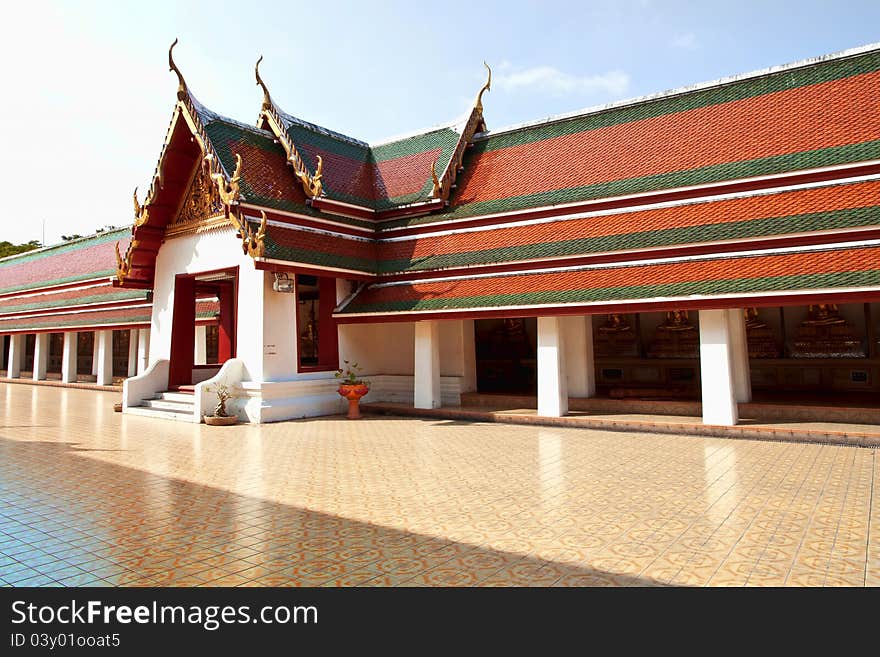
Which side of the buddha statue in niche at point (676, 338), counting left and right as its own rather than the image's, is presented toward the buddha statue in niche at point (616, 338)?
right

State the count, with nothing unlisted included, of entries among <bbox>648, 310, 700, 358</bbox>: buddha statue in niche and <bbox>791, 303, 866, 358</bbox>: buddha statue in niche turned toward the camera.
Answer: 2

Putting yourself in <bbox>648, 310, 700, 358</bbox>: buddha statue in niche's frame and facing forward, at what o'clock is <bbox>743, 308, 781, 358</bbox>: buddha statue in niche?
<bbox>743, 308, 781, 358</bbox>: buddha statue in niche is roughly at 9 o'clock from <bbox>648, 310, 700, 358</bbox>: buddha statue in niche.

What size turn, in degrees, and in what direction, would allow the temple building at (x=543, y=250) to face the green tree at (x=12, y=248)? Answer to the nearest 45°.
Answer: approximately 90° to its right

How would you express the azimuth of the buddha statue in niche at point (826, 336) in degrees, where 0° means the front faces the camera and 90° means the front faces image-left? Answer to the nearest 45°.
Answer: approximately 0°

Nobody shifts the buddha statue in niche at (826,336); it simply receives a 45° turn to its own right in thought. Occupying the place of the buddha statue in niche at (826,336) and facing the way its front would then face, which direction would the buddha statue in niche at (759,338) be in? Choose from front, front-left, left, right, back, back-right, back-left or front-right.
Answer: front-right

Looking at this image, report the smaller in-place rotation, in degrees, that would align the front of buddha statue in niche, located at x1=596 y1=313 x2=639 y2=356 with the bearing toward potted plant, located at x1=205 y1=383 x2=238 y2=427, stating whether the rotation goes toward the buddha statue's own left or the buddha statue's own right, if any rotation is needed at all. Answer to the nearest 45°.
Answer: approximately 45° to the buddha statue's own right

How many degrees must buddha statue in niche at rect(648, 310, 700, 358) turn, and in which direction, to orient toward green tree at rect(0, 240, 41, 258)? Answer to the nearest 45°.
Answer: approximately 90° to its right

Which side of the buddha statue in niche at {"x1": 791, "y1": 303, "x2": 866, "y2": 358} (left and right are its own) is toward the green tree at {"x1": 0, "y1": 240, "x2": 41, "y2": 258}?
right

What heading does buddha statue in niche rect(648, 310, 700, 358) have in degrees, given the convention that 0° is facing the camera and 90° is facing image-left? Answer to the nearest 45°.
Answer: approximately 0°
